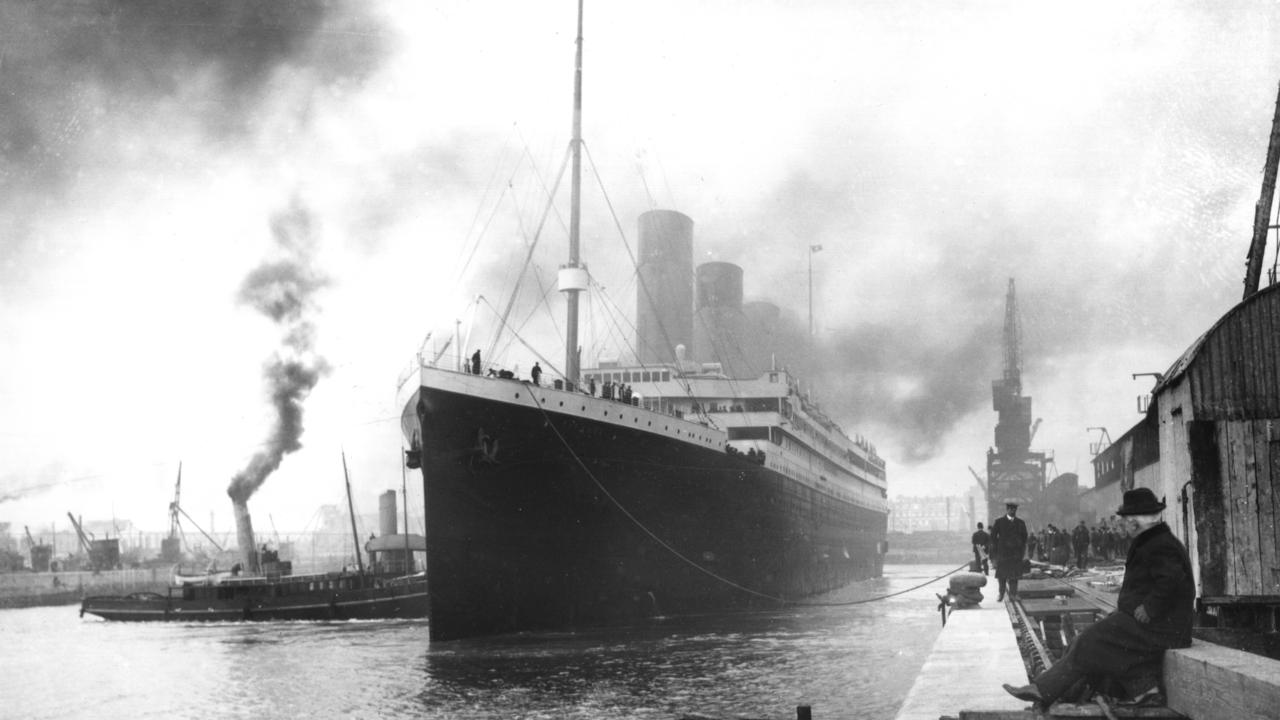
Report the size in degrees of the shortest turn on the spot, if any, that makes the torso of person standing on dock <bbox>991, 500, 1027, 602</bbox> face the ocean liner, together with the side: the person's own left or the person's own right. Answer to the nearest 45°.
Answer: approximately 135° to the person's own right

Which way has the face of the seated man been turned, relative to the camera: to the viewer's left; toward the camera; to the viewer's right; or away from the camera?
to the viewer's left

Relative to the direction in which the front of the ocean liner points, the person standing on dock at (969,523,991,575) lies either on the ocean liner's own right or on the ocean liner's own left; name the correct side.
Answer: on the ocean liner's own left

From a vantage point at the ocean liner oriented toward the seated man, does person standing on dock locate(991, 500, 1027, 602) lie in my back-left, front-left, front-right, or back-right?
front-left

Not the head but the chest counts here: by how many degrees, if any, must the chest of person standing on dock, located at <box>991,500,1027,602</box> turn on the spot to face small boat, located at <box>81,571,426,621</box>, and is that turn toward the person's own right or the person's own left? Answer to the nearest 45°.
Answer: approximately 135° to the person's own right

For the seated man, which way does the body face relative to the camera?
to the viewer's left

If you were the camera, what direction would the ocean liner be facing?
facing the viewer and to the left of the viewer

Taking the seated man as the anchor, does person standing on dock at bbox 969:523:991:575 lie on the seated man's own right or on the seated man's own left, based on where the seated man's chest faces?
on the seated man's own right

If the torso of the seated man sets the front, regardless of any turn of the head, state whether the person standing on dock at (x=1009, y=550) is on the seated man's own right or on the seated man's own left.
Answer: on the seated man's own right

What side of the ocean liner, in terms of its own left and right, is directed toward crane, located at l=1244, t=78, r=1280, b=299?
left

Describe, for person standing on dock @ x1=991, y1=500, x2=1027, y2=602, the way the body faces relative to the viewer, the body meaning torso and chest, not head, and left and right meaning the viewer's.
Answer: facing the viewer

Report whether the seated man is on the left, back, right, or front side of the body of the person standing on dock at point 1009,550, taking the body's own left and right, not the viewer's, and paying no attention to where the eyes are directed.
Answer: front

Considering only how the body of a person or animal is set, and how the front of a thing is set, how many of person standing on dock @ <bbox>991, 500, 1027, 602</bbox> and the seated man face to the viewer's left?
1

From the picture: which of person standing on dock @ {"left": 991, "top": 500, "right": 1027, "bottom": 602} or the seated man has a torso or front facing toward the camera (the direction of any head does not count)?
the person standing on dock
